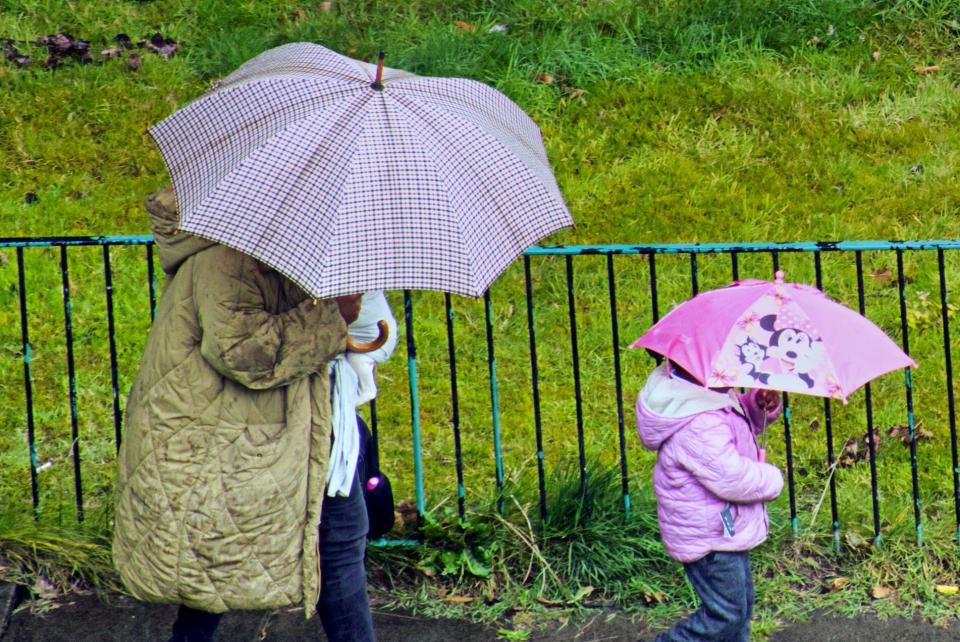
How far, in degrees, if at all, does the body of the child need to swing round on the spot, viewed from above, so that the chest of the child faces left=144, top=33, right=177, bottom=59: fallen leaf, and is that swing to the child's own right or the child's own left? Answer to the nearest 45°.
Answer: approximately 135° to the child's own left

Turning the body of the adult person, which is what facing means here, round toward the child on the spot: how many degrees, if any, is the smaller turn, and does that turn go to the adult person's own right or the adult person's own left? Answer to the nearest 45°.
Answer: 0° — they already face them

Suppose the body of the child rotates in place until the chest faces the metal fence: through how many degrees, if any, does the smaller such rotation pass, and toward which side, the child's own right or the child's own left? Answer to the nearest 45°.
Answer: approximately 90° to the child's own left

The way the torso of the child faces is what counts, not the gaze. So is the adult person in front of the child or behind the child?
behind

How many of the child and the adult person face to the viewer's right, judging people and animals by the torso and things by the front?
2

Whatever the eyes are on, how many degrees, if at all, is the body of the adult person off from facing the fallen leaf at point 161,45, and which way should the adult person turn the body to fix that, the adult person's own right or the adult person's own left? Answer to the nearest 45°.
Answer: approximately 90° to the adult person's own left

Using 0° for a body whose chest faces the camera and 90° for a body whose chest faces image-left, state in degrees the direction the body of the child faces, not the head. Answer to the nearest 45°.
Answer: approximately 270°

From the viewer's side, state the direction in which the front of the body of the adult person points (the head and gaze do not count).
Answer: to the viewer's right
